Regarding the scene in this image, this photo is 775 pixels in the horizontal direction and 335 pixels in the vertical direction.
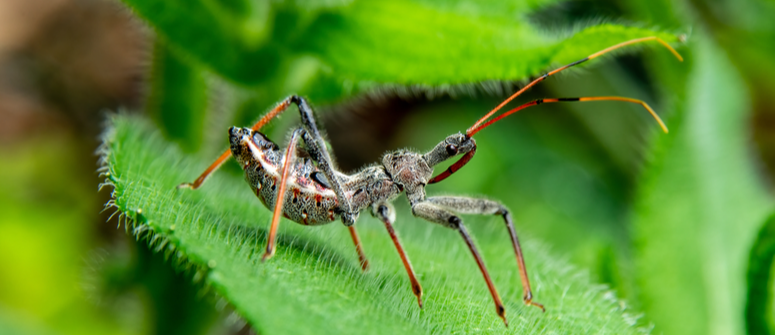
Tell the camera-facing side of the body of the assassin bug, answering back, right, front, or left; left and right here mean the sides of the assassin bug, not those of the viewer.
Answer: right

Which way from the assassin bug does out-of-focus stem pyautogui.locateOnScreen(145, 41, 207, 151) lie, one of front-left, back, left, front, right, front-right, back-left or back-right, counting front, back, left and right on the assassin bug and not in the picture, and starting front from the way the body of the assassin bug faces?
back-left

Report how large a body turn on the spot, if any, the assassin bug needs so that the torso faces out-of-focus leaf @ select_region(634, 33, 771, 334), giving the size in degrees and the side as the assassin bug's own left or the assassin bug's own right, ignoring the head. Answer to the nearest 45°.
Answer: approximately 45° to the assassin bug's own left

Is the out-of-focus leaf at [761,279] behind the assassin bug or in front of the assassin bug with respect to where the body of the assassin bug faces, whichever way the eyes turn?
in front
